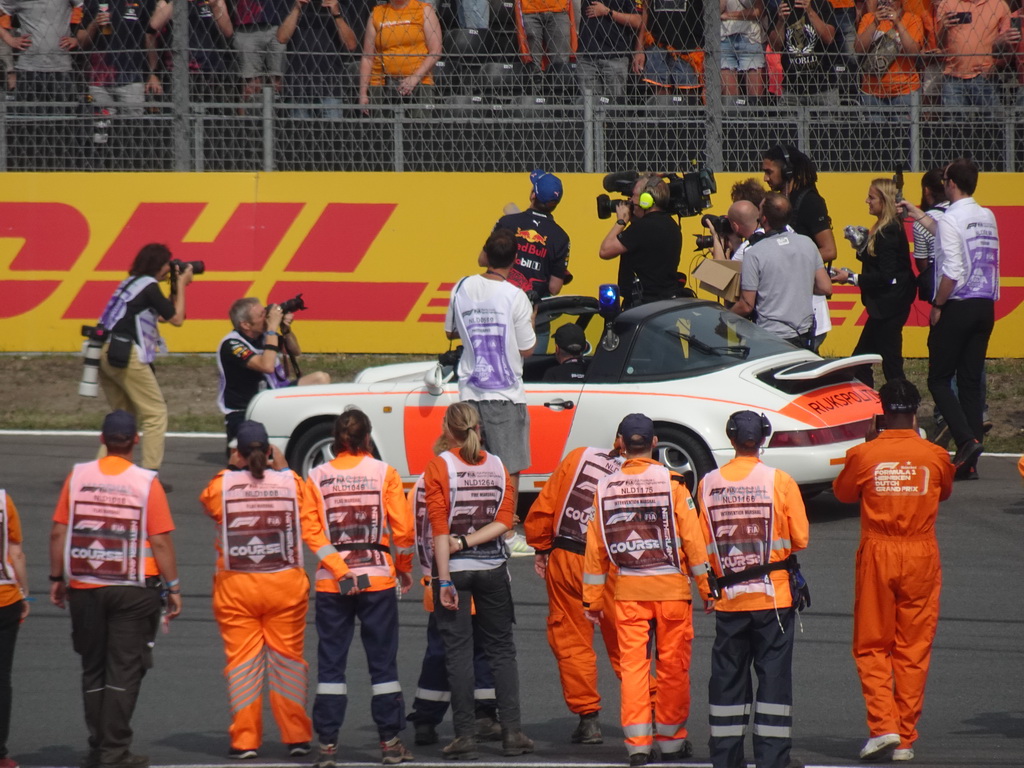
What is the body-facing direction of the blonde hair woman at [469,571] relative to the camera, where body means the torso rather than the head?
away from the camera

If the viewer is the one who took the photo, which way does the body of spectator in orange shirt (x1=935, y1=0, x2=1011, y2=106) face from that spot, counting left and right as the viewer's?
facing the viewer

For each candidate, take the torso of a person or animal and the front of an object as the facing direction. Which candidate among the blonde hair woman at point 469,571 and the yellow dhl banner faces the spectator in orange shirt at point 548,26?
the blonde hair woman

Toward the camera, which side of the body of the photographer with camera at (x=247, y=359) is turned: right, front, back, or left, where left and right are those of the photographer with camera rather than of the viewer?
right

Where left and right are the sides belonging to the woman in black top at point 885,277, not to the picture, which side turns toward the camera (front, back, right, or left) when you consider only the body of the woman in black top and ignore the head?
left

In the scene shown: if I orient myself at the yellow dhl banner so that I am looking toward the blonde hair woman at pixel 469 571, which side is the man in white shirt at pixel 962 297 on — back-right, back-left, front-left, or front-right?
front-left

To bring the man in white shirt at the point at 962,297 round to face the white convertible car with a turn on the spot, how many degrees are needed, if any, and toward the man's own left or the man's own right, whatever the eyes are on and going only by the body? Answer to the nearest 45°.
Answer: approximately 90° to the man's own left

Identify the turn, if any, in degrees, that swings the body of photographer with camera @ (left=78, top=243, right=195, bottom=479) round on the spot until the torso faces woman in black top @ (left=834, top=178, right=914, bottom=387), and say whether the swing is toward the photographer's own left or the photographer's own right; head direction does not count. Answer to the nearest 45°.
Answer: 0° — they already face them

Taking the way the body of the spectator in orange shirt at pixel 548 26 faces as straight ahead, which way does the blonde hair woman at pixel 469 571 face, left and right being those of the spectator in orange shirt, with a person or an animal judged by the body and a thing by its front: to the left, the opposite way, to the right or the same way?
the opposite way

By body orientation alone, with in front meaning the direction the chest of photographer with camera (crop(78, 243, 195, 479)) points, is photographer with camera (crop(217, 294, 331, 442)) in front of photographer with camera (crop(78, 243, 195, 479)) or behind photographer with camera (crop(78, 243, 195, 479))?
in front

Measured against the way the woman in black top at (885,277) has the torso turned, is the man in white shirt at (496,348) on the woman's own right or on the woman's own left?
on the woman's own left

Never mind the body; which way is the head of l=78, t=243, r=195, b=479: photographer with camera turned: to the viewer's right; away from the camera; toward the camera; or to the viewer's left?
to the viewer's right

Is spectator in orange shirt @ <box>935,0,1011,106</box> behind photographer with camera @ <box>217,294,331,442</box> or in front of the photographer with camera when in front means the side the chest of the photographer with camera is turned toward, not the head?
in front

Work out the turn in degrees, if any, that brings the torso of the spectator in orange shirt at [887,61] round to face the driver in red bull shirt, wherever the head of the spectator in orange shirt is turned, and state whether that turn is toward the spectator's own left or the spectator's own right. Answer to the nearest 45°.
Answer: approximately 45° to the spectator's own right

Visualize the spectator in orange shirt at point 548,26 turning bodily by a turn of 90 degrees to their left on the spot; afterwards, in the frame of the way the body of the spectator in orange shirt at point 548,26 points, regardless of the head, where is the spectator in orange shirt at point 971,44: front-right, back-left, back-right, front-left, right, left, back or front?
front

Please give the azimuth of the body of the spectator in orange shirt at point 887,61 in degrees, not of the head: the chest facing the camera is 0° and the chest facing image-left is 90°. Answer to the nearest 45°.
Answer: approximately 0°

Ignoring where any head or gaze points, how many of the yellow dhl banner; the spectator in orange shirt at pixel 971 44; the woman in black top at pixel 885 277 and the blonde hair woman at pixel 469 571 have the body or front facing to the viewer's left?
1
